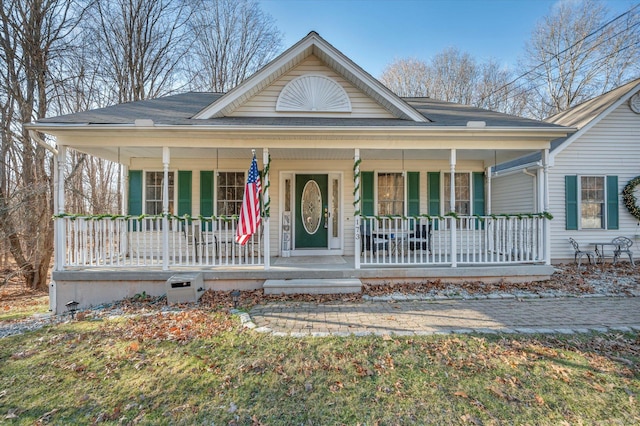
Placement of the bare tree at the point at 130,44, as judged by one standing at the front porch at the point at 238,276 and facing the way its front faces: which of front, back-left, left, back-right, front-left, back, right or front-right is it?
back-right

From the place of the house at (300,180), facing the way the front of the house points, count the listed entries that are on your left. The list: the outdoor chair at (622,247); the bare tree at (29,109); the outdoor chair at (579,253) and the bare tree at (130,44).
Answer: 2

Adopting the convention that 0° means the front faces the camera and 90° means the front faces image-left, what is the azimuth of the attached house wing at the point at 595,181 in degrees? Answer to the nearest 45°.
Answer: approximately 0°

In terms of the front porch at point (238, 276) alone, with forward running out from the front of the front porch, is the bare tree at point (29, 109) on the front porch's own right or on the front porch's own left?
on the front porch's own right

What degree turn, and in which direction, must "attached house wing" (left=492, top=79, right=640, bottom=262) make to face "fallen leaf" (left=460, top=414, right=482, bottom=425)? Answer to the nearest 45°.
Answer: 0° — it already faces it

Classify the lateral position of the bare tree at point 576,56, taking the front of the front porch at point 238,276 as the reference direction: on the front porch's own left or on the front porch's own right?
on the front porch's own left

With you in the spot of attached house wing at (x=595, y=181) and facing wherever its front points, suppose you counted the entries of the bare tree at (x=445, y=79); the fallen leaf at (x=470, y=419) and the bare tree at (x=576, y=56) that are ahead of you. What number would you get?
1

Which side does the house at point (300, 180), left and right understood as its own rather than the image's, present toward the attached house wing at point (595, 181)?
left

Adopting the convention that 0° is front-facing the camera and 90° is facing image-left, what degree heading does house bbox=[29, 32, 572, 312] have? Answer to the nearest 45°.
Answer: approximately 0°

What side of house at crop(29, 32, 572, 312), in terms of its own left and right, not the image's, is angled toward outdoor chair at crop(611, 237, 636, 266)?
left

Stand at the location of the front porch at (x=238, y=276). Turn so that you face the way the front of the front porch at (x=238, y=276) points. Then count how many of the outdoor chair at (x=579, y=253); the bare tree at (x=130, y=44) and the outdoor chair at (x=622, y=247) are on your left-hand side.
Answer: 2
